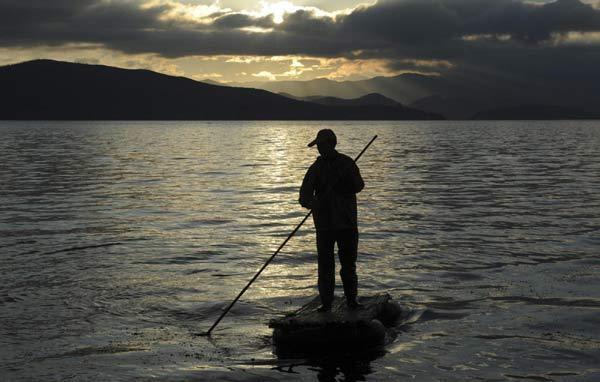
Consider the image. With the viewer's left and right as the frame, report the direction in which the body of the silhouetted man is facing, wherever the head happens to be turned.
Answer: facing the viewer and to the left of the viewer

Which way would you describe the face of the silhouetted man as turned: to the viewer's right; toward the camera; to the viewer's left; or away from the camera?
to the viewer's left
